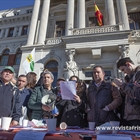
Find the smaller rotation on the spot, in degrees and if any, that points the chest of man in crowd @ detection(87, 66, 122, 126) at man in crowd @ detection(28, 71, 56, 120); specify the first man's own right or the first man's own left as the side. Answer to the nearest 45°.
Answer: approximately 45° to the first man's own right

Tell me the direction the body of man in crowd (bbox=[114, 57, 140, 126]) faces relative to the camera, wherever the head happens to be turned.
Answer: to the viewer's left

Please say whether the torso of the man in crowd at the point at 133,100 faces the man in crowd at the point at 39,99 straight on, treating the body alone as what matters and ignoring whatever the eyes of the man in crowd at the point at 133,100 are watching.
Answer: yes

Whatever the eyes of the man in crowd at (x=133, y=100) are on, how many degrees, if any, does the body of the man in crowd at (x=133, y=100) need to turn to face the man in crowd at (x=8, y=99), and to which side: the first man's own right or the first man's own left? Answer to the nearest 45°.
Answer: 0° — they already face them

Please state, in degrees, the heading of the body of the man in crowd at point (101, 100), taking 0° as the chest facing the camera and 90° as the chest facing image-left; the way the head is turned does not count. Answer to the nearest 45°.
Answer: approximately 45°
